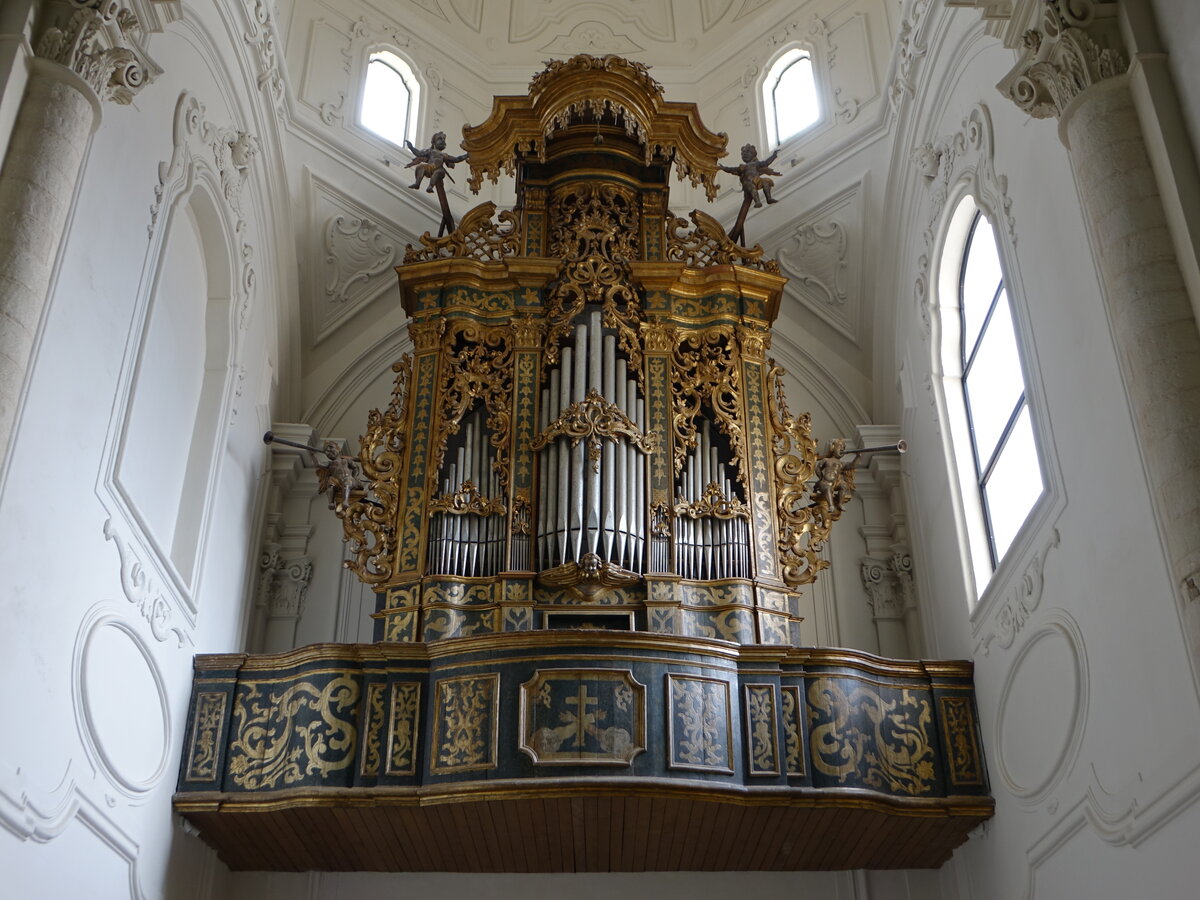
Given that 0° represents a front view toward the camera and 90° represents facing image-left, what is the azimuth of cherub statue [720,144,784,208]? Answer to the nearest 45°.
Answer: approximately 315°

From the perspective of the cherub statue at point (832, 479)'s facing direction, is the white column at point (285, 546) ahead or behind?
behind

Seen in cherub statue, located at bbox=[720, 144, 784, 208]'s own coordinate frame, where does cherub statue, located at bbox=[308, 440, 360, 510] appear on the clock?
cherub statue, located at bbox=[308, 440, 360, 510] is roughly at 4 o'clock from cherub statue, located at bbox=[720, 144, 784, 208].

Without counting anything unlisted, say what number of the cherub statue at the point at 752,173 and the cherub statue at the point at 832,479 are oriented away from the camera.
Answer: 0

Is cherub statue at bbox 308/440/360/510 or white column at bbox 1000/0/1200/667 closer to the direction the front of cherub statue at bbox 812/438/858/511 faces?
the white column

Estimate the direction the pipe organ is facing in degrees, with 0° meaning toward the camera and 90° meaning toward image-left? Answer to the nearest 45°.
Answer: approximately 0°

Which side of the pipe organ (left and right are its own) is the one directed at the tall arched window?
left

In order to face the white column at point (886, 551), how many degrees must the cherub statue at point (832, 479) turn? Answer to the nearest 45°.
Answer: approximately 135° to its left
